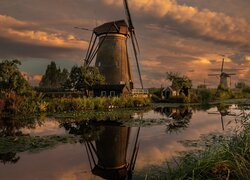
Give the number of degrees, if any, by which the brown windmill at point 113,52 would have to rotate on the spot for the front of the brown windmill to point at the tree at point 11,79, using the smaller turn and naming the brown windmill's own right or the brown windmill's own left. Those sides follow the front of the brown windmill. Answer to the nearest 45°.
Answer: approximately 135° to the brown windmill's own right

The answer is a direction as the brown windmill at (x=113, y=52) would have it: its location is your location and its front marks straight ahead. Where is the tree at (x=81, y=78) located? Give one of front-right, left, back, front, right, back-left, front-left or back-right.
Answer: back-right
